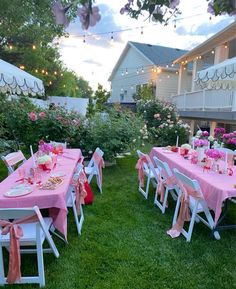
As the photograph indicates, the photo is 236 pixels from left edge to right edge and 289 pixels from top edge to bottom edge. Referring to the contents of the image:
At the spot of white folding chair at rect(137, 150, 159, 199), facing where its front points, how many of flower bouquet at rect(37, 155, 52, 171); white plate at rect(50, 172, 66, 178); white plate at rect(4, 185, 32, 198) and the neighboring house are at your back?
3

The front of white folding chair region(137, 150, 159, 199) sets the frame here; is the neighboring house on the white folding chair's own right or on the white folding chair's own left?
on the white folding chair's own left

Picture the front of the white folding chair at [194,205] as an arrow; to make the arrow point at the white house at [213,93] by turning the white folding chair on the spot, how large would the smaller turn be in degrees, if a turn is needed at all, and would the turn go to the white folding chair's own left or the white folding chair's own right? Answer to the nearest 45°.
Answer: approximately 45° to the white folding chair's own left

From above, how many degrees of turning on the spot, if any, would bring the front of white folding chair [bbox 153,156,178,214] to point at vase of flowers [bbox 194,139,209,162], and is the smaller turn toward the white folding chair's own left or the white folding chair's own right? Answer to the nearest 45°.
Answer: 0° — it already faces it

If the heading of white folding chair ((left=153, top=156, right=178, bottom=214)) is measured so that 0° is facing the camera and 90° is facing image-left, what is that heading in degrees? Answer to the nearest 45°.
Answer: approximately 225°

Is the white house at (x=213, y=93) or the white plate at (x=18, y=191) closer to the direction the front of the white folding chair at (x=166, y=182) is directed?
the white house

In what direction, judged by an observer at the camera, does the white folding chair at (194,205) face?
facing away from the viewer and to the right of the viewer

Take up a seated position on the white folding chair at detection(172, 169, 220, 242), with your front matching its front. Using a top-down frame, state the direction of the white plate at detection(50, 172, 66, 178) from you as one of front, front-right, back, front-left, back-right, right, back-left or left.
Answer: back-left

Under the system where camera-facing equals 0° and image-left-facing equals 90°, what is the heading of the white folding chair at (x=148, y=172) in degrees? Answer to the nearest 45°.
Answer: approximately 225°

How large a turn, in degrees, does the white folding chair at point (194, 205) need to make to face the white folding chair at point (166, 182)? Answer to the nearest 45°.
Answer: approximately 90° to its left

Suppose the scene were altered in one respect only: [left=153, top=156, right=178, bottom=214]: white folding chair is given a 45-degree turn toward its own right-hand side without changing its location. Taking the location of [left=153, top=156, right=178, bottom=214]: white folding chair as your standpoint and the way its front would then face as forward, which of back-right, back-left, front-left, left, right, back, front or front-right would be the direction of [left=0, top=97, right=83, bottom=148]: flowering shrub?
back-left

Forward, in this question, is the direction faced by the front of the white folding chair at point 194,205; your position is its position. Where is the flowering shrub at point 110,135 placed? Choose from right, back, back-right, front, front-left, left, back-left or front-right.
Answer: left

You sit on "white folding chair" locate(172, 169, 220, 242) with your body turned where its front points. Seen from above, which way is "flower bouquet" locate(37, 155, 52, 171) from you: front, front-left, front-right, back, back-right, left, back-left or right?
back-left

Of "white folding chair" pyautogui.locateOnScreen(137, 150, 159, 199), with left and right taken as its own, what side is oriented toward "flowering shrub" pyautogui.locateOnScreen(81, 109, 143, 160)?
left
